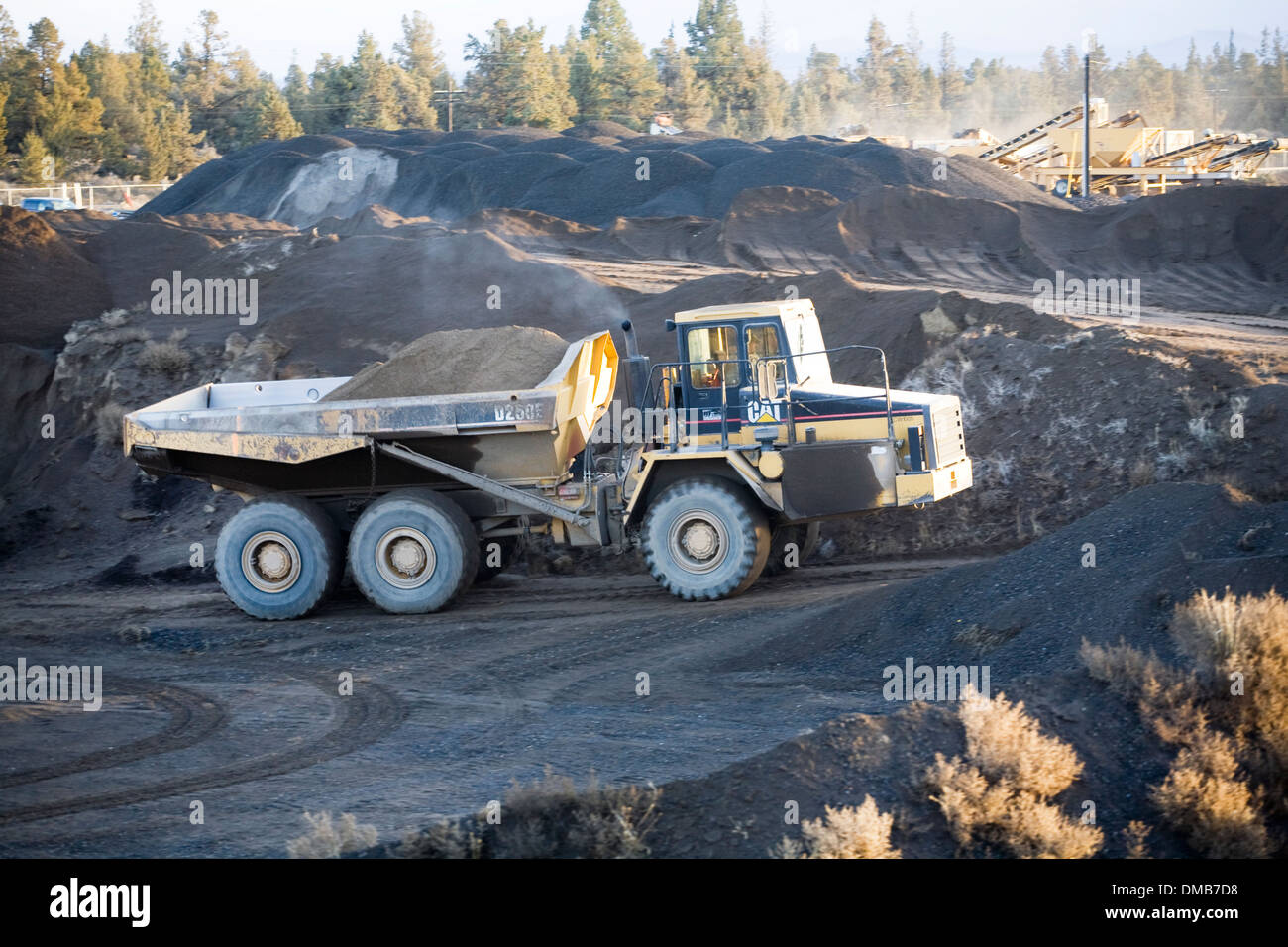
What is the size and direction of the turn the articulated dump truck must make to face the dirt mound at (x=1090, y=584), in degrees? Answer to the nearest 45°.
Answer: approximately 45° to its right

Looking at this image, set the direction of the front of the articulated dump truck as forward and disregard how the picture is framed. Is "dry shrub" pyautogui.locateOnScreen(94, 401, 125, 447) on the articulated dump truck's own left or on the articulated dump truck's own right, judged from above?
on the articulated dump truck's own left

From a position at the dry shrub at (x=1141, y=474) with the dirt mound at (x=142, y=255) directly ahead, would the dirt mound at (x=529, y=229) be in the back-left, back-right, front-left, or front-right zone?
front-right

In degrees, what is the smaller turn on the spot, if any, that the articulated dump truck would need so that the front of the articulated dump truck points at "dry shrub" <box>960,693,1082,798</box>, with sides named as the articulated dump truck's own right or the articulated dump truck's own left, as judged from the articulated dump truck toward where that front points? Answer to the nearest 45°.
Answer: approximately 90° to the articulated dump truck's own right

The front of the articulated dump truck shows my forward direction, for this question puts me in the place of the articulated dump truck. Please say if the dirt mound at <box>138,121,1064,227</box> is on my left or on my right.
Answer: on my left

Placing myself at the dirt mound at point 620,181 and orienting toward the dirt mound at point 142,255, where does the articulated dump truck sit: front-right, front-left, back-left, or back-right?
front-left

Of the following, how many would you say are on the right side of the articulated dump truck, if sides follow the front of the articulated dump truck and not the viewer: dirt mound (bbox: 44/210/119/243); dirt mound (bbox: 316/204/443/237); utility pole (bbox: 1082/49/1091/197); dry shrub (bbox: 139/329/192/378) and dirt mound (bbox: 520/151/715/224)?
0

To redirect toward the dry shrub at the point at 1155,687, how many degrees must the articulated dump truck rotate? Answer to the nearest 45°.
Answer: approximately 45° to its right

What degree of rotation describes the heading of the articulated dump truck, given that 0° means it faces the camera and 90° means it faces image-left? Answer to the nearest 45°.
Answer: approximately 270°

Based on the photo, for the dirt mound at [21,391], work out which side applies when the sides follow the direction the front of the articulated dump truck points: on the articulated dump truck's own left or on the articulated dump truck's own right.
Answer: on the articulated dump truck's own left

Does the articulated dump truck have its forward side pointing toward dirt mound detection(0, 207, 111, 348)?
no

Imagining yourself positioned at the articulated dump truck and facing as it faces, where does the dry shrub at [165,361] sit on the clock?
The dry shrub is roughly at 8 o'clock from the articulated dump truck.

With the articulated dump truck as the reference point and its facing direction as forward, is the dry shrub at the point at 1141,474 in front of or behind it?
in front

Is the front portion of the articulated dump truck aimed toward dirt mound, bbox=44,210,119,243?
no

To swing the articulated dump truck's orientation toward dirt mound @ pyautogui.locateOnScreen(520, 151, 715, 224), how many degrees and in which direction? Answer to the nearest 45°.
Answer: approximately 90° to its left

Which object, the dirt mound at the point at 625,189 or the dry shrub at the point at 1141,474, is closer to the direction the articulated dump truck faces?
the dry shrub

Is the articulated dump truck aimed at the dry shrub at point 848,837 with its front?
no

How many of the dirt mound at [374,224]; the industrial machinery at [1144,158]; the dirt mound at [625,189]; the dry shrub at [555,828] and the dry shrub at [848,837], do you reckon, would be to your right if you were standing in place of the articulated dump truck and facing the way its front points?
2
